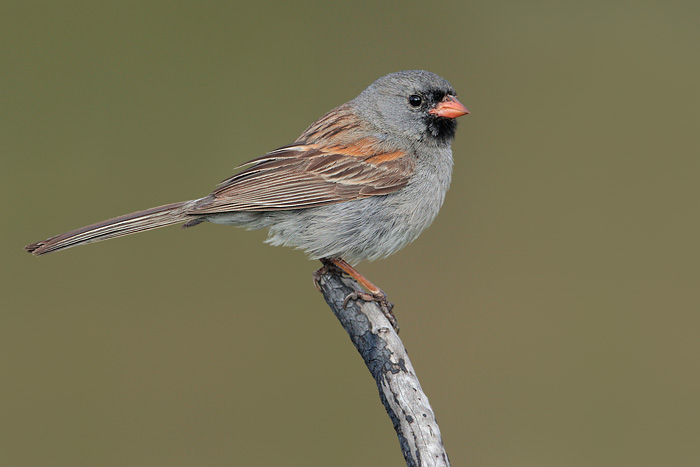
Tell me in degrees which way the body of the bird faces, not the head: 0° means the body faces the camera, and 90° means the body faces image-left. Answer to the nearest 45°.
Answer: approximately 270°
